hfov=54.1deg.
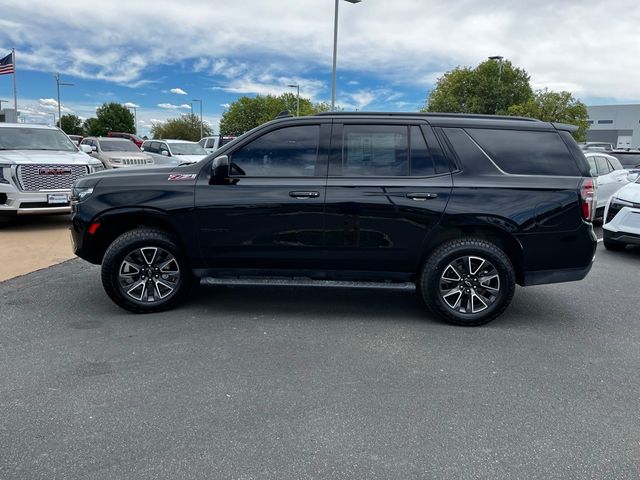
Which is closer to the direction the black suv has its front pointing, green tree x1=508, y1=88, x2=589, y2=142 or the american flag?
the american flag

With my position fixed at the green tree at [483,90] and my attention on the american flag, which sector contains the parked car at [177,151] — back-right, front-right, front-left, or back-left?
front-left

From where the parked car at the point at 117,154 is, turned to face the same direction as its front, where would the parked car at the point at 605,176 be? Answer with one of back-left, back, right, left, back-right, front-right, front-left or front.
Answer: front

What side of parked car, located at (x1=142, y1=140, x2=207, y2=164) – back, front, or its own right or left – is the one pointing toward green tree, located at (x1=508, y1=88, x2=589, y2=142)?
left

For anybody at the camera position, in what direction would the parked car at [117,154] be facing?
facing the viewer and to the right of the viewer

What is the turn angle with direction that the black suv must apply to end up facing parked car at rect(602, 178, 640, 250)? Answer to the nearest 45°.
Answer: approximately 135° to its right

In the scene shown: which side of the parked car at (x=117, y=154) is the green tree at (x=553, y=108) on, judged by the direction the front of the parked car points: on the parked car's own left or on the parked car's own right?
on the parked car's own left

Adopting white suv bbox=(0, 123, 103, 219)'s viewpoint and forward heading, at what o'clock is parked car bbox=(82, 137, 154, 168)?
The parked car is roughly at 8 o'clock from the white suv.

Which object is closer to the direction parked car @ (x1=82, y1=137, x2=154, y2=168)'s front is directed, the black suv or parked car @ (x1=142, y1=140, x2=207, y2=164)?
the black suv

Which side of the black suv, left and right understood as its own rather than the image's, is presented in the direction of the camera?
left

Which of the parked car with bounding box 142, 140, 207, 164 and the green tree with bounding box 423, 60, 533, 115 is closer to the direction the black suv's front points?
the parked car

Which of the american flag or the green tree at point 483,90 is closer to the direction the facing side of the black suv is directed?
the american flag
